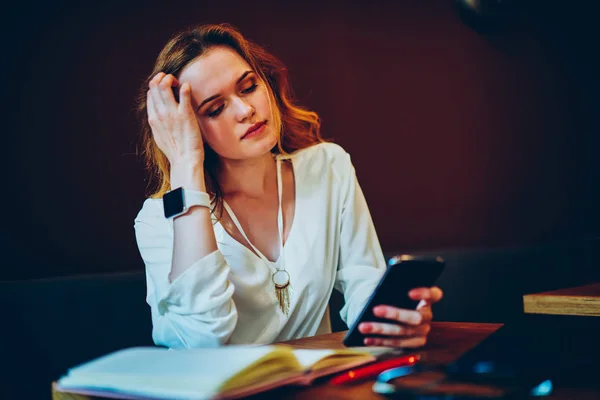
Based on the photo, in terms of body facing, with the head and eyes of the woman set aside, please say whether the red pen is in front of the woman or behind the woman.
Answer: in front

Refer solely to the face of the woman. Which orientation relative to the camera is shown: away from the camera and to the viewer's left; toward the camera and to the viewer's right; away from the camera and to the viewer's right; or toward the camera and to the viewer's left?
toward the camera and to the viewer's right

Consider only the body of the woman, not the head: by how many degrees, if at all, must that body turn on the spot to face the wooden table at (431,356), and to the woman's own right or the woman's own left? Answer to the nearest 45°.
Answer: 0° — they already face it

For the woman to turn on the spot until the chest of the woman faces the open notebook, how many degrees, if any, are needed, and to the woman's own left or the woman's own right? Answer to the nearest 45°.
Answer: approximately 45° to the woman's own right

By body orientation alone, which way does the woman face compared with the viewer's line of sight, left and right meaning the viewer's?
facing the viewer and to the right of the viewer
